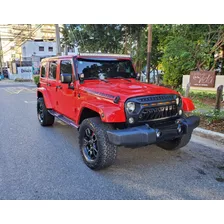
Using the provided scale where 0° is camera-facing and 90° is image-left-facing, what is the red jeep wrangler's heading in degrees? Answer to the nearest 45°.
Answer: approximately 315°

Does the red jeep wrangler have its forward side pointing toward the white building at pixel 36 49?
no
